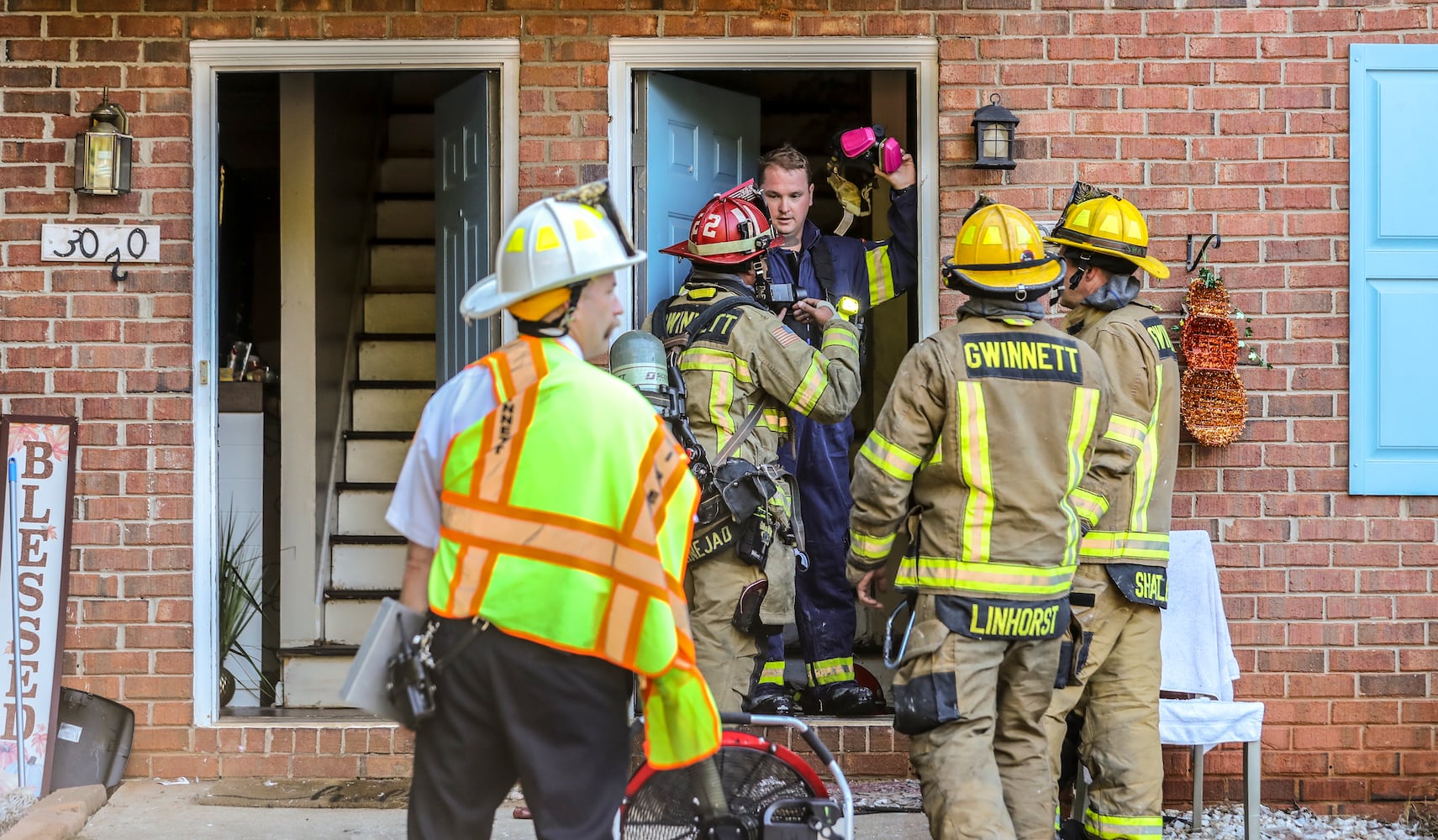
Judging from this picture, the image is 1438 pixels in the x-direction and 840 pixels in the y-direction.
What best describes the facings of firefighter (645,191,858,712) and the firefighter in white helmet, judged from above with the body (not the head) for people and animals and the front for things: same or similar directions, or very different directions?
same or similar directions

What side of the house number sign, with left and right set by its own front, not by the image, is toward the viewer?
front

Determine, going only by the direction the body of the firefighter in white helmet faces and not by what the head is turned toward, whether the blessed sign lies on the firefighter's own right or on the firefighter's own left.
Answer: on the firefighter's own left

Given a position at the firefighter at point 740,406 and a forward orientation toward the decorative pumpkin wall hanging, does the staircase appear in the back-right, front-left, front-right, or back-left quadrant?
back-left

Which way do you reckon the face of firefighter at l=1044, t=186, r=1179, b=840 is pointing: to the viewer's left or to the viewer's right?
to the viewer's left

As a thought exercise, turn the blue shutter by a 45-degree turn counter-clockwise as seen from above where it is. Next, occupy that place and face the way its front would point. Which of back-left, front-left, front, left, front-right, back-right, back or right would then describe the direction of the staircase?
back-right

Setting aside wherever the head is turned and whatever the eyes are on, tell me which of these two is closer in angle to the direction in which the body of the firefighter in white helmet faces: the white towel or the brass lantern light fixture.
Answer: the white towel

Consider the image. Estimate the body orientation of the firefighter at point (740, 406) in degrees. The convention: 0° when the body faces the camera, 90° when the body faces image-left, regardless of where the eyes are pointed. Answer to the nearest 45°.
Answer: approximately 225°

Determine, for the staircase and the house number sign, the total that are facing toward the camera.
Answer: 2

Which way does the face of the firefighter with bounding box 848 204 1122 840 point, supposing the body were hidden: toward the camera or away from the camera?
away from the camera

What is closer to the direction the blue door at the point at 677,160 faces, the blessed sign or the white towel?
the white towel

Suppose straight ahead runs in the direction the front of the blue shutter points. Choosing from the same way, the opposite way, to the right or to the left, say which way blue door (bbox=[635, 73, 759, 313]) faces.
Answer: to the left

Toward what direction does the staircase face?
toward the camera

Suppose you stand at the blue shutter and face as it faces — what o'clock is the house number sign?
The house number sign is roughly at 2 o'clock from the blue shutter.

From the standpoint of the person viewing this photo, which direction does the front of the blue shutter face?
facing the viewer
